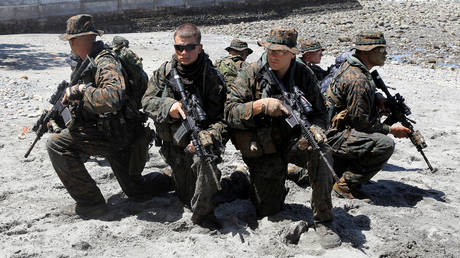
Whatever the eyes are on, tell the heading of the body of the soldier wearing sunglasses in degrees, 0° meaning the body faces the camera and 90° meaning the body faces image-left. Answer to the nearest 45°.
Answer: approximately 0°

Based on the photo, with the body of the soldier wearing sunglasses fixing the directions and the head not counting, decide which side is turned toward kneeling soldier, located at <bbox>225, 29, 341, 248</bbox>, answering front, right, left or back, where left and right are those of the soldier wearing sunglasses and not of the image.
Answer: left
